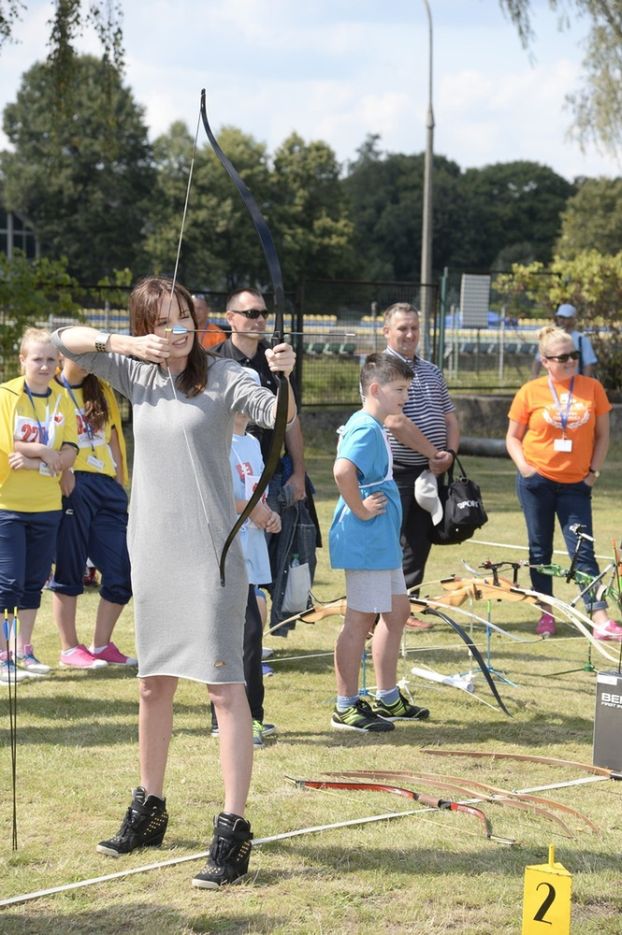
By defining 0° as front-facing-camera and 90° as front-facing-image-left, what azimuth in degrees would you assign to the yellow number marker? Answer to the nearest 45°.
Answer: approximately 0°

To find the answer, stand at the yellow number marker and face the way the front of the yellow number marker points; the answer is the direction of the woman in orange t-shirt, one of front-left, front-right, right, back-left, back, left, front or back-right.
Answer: back

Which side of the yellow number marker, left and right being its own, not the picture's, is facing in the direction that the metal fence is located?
back

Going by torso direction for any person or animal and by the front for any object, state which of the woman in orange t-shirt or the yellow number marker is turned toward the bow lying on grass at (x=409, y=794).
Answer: the woman in orange t-shirt
